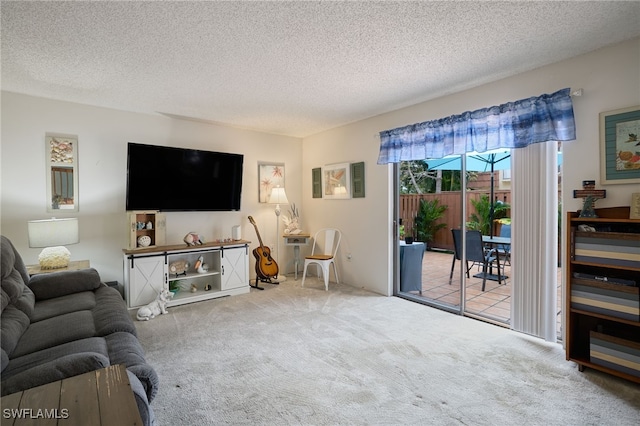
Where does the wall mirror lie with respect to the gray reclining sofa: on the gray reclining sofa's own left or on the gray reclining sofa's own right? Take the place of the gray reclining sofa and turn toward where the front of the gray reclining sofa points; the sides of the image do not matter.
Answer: on the gray reclining sofa's own left

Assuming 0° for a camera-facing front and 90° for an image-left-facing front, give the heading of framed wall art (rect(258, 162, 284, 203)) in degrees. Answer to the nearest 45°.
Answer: approximately 315°

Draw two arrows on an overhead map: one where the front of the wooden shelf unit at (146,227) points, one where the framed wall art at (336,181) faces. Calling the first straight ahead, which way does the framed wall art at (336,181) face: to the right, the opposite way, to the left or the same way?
to the right

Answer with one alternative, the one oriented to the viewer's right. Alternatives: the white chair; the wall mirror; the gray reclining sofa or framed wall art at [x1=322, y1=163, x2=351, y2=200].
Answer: the gray reclining sofa

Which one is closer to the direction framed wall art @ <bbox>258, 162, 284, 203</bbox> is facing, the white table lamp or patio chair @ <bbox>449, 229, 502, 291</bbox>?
the patio chair

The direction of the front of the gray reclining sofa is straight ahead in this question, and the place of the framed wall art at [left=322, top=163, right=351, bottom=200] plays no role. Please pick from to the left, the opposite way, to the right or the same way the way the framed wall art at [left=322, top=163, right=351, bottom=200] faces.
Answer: the opposite way

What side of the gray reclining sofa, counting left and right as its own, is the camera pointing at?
right

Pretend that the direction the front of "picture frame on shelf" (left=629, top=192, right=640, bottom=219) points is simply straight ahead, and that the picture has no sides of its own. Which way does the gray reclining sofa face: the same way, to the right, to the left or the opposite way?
the opposite way

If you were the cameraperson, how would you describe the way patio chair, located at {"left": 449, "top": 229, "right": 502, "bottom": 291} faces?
facing away from the viewer and to the right of the viewer

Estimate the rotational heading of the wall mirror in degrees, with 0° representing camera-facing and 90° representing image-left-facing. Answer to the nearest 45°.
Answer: approximately 0°
